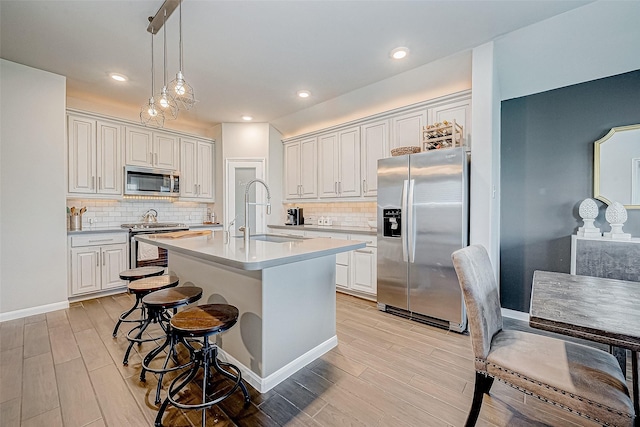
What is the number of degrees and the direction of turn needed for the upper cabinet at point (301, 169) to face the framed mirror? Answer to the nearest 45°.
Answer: approximately 90° to its left

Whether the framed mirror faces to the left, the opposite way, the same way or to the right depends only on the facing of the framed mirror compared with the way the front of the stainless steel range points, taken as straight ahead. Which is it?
to the right

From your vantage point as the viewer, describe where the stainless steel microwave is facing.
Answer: facing the viewer

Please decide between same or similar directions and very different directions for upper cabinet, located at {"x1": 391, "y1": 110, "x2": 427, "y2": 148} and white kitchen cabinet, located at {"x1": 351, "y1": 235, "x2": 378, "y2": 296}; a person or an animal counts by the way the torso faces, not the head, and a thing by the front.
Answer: same or similar directions

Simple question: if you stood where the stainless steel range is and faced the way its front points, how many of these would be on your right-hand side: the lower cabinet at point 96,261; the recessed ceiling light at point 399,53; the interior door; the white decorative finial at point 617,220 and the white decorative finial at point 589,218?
1

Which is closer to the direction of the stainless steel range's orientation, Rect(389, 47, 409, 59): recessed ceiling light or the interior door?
the recessed ceiling light

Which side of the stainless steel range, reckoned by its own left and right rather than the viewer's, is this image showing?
front

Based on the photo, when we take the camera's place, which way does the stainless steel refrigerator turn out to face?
facing the viewer and to the left of the viewer

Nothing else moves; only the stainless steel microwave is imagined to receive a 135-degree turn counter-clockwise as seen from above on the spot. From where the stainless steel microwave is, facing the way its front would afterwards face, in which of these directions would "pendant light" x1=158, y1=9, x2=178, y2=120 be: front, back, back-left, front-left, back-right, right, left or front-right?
back-right

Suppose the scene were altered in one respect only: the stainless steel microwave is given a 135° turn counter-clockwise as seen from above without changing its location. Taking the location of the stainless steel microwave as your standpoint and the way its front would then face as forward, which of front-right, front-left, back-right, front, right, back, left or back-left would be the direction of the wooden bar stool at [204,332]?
back-right

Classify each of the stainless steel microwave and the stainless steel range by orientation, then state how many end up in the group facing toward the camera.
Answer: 2

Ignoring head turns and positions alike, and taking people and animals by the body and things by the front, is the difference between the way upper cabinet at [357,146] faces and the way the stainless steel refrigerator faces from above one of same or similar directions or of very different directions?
same or similar directions

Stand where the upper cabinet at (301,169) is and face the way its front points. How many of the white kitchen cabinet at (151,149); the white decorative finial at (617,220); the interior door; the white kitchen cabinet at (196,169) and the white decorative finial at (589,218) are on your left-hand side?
2

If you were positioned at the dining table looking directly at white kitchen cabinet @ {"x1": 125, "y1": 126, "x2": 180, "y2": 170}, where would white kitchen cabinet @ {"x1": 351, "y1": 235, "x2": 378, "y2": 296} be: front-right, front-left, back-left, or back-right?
front-right
